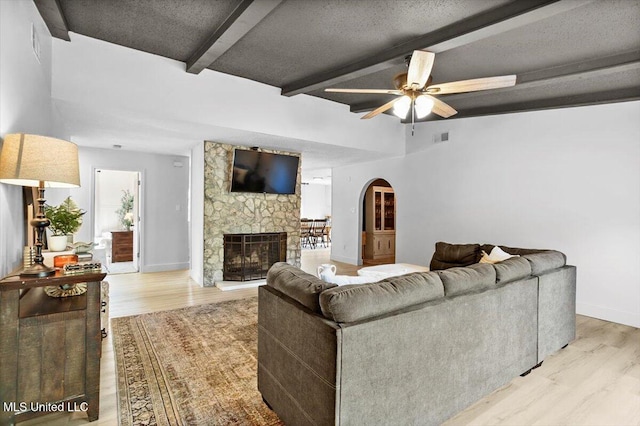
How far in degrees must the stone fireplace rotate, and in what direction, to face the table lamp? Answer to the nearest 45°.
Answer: approximately 45° to its right

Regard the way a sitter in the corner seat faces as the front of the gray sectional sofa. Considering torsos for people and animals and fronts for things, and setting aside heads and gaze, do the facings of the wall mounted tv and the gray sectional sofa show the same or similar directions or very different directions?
very different directions

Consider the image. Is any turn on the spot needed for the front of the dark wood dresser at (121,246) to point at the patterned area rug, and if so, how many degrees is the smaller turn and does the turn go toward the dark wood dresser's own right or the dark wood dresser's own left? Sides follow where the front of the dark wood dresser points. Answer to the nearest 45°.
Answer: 0° — it already faces it

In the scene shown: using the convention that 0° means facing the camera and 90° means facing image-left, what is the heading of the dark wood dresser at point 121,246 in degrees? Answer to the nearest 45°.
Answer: approximately 0°

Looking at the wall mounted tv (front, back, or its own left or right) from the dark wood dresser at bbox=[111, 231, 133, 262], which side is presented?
back

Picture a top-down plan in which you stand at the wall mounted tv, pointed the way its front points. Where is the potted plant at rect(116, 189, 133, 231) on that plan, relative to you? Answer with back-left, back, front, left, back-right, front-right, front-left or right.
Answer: back

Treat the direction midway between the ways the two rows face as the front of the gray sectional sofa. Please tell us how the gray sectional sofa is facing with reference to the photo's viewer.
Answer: facing away from the viewer and to the left of the viewer

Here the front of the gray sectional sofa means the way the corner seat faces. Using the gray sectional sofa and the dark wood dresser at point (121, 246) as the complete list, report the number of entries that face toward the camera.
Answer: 1

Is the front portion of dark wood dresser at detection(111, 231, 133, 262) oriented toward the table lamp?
yes

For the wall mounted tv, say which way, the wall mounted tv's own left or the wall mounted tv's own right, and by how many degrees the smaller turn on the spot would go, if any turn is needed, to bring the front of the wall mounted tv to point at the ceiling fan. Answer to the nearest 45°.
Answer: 0° — it already faces it

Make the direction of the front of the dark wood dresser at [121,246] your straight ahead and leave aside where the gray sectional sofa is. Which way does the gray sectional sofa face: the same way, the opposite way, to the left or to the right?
the opposite way
